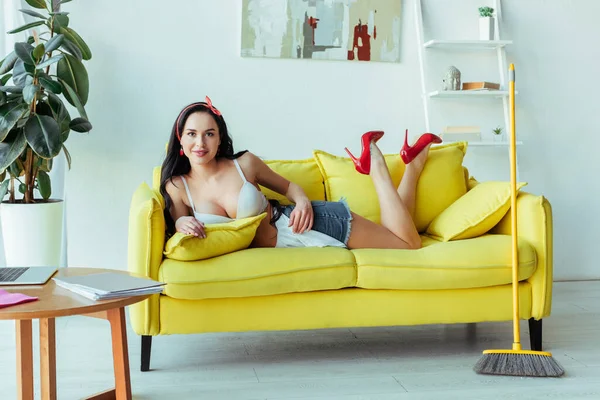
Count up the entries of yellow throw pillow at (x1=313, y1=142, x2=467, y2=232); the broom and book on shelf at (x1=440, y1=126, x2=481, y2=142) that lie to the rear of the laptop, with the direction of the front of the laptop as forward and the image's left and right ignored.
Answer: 0

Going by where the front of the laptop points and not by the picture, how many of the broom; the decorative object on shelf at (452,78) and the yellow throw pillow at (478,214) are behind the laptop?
0

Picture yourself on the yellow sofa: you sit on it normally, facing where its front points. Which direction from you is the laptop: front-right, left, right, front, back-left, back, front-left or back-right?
front-right

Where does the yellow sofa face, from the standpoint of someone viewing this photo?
facing the viewer

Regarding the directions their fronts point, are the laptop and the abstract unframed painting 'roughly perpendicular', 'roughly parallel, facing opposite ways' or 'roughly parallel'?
roughly perpendicular

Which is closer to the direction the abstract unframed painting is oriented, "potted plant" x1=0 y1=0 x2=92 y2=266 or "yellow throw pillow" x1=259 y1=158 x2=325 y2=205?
the yellow throw pillow

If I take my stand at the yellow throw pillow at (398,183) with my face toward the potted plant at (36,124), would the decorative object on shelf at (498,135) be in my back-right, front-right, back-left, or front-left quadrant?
back-right

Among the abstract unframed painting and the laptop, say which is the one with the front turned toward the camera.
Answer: the abstract unframed painting

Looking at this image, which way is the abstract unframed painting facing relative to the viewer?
toward the camera

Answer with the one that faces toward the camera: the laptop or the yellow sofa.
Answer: the yellow sofa

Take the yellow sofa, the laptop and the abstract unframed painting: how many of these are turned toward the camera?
2

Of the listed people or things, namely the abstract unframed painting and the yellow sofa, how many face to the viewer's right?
0

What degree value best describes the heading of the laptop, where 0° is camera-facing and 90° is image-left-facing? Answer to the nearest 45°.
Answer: approximately 270°

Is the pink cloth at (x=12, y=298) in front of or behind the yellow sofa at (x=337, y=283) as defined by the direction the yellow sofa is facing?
in front
